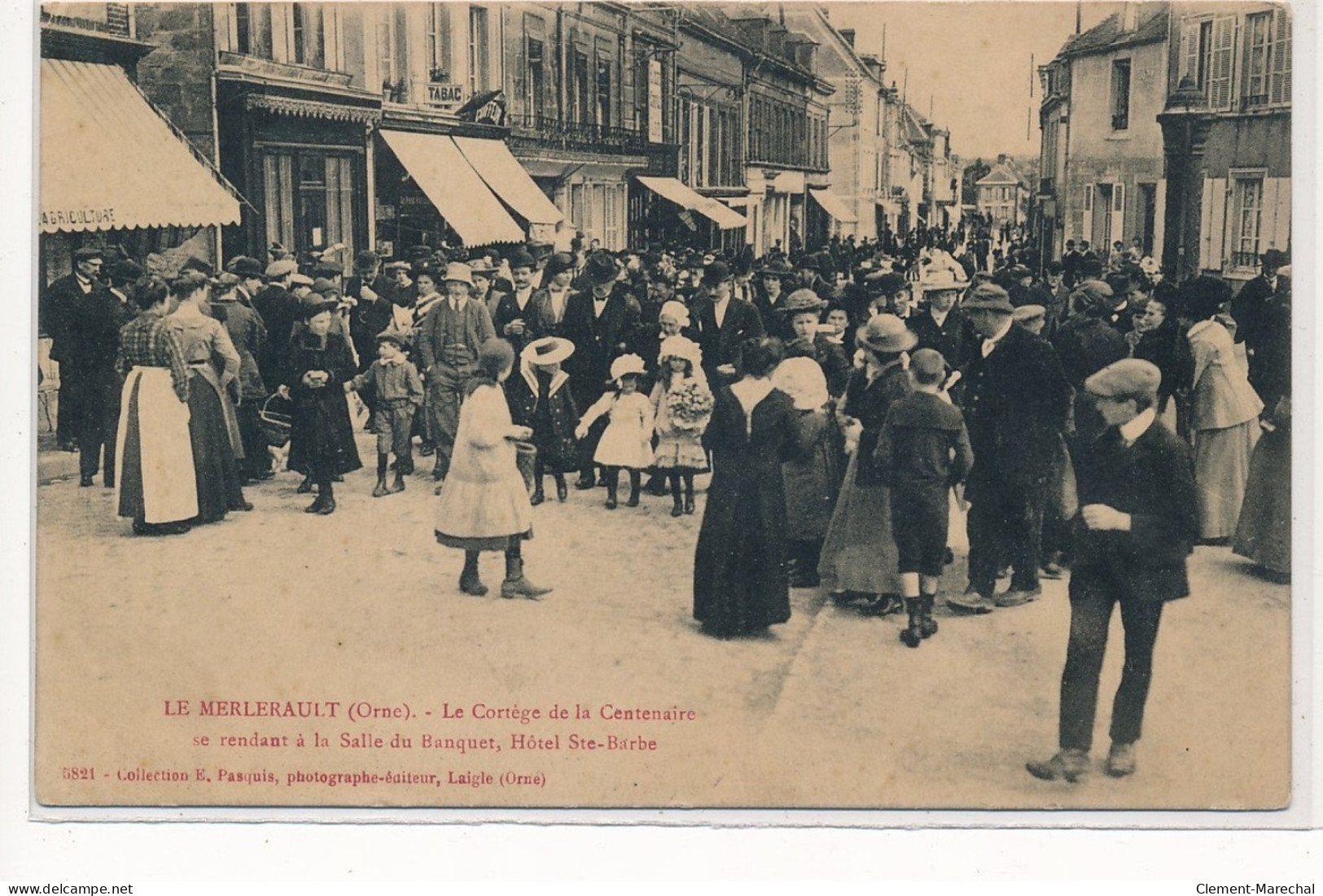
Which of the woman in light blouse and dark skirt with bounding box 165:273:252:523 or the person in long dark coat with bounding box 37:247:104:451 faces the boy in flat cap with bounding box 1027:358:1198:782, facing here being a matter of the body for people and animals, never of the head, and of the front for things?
the person in long dark coat

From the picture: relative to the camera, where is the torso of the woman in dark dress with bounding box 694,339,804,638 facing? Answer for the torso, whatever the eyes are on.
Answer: away from the camera

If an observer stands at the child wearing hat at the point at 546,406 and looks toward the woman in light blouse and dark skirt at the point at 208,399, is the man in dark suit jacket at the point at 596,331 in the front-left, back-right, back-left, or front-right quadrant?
back-right
